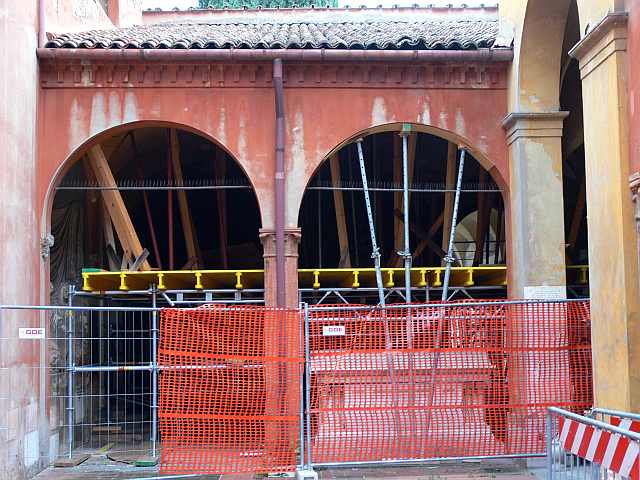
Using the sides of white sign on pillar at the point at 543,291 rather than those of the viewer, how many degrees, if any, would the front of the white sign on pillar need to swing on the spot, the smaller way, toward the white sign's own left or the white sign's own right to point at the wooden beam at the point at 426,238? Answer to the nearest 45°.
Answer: approximately 135° to the white sign's own right

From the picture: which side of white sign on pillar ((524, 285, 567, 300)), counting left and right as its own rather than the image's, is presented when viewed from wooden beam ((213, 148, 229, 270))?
right

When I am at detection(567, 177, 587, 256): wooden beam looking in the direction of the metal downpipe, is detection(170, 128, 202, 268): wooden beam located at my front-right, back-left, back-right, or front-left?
front-right

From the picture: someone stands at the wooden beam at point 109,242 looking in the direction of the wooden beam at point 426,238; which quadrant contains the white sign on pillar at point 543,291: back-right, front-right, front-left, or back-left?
front-right

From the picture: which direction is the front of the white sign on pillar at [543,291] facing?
toward the camera

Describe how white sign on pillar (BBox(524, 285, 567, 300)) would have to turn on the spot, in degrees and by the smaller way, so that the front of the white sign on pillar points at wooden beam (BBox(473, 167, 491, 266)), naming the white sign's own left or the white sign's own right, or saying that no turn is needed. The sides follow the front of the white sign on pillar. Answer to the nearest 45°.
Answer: approximately 180°

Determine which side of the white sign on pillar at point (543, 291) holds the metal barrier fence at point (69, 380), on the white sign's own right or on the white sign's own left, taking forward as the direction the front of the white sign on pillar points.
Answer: on the white sign's own right

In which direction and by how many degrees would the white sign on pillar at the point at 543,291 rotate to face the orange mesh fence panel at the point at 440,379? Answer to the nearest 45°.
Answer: approximately 45° to its right

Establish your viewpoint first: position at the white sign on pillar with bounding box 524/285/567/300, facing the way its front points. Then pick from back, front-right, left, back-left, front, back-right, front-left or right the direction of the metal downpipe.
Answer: right

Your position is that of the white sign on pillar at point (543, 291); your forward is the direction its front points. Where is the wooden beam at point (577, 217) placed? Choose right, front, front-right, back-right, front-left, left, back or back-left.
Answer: back

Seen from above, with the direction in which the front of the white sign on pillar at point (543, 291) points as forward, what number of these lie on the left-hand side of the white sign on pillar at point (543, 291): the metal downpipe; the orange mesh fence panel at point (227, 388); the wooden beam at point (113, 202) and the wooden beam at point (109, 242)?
0

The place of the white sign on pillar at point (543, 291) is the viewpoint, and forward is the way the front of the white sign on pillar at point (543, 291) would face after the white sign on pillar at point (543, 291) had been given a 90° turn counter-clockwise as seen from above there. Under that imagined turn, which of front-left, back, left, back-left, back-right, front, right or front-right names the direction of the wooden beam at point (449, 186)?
back-left

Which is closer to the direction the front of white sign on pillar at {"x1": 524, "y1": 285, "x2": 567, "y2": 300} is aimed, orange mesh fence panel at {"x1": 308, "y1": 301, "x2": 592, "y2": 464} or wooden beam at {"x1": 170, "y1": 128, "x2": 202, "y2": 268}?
the orange mesh fence panel

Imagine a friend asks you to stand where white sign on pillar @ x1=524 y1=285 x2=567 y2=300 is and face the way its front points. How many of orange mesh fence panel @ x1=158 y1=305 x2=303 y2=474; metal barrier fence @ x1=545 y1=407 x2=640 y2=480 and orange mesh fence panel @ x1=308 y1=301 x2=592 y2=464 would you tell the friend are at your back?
0

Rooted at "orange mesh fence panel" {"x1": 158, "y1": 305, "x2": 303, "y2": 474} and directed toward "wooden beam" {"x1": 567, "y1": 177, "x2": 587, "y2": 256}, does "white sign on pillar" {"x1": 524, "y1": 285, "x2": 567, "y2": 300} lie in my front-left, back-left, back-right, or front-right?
front-right

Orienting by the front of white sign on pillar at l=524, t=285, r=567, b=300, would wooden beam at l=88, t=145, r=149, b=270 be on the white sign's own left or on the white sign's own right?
on the white sign's own right

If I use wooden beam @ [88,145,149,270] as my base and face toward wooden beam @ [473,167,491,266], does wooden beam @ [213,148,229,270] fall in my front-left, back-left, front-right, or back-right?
front-left

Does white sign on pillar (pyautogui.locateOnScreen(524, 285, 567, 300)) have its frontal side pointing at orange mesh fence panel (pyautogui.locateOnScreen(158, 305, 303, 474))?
no
